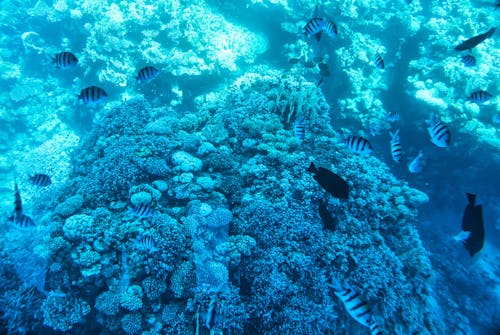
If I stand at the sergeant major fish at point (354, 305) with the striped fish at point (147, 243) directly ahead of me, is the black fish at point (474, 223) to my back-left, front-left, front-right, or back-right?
back-right

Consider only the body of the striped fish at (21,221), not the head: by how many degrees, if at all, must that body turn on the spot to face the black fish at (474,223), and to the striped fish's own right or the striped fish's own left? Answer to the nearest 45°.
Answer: approximately 45° to the striped fish's own right

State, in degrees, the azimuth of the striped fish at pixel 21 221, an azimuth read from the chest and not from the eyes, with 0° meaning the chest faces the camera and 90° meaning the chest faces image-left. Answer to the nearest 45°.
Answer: approximately 270°

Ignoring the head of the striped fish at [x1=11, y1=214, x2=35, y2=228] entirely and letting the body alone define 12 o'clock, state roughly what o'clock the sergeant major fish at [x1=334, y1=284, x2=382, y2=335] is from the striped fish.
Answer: The sergeant major fish is roughly at 2 o'clock from the striped fish.

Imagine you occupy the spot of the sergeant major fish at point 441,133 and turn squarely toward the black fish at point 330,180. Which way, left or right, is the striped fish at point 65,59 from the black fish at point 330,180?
right
